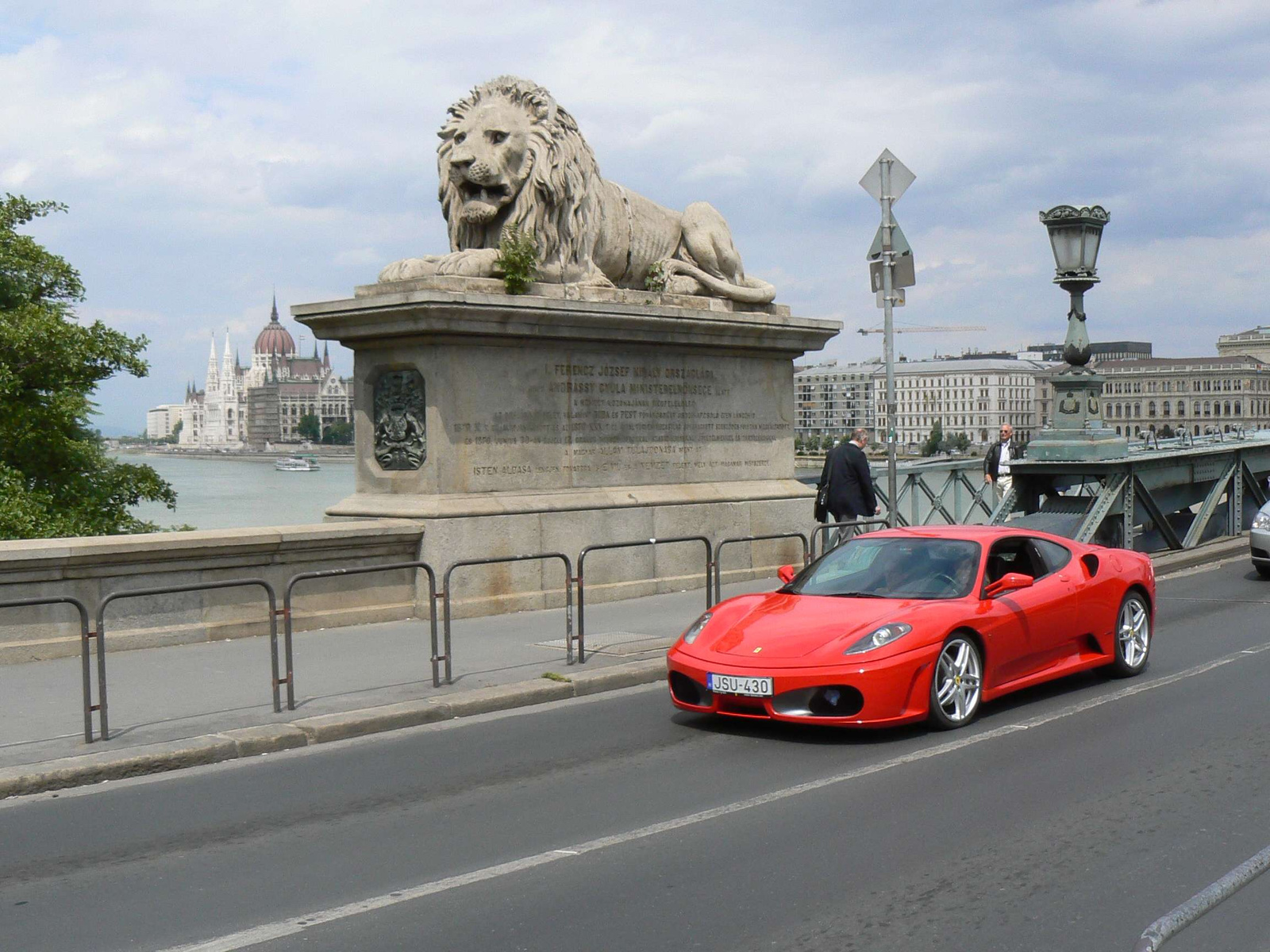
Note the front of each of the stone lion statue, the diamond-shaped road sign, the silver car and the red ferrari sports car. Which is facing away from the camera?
the diamond-shaped road sign

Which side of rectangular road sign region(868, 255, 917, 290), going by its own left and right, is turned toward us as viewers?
back

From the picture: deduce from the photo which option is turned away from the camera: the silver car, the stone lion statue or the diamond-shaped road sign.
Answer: the diamond-shaped road sign

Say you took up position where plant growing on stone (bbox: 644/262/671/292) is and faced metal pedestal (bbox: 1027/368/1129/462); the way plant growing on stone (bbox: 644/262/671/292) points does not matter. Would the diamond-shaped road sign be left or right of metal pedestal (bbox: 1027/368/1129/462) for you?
right

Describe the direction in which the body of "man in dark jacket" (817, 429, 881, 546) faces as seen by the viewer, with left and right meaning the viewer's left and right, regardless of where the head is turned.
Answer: facing away from the viewer and to the right of the viewer

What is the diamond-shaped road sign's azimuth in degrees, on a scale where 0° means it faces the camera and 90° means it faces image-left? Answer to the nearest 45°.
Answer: approximately 180°

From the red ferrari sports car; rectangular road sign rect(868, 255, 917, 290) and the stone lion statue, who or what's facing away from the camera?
the rectangular road sign

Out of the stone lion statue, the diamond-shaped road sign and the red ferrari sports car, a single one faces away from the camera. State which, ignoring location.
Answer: the diamond-shaped road sign

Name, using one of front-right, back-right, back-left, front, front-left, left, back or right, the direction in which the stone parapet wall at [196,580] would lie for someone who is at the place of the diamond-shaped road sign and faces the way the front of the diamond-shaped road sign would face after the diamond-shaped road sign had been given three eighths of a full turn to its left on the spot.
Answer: front

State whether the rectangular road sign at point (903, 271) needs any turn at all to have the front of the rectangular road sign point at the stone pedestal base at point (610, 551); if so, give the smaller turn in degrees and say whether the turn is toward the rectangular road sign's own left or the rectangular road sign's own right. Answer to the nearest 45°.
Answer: approximately 90° to the rectangular road sign's own left
